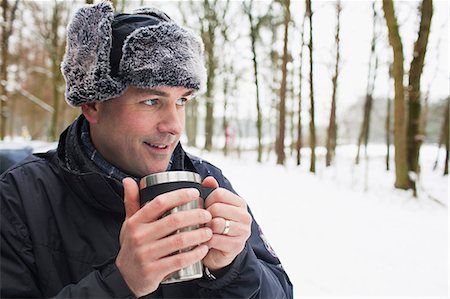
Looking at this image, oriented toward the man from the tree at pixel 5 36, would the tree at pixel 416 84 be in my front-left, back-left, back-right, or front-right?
front-left

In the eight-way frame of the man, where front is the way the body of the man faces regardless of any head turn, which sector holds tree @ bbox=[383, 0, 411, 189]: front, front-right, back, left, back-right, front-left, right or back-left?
left

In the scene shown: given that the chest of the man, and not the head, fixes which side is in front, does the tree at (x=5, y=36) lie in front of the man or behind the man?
behind

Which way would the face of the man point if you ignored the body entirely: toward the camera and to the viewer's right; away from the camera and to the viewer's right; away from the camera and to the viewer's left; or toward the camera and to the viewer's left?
toward the camera and to the viewer's right

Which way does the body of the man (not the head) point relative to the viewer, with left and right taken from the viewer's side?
facing the viewer and to the right of the viewer

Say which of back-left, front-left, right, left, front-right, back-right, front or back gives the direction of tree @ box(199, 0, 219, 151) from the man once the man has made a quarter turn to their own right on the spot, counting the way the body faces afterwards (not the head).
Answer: back-right

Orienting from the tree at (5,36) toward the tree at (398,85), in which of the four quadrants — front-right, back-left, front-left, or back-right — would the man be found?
front-right

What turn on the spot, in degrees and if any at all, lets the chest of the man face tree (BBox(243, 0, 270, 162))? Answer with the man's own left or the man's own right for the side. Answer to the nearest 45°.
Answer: approximately 135° to the man's own left
